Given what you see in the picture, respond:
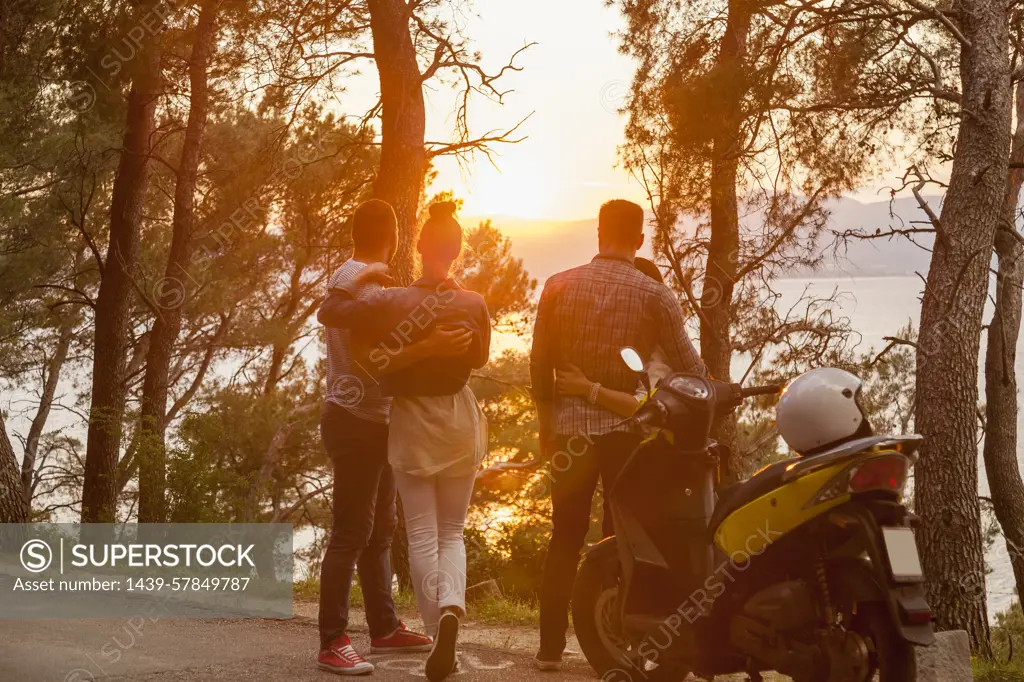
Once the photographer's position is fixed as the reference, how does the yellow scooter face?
facing away from the viewer and to the left of the viewer

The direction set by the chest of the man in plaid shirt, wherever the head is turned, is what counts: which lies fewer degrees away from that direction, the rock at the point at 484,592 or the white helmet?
the rock

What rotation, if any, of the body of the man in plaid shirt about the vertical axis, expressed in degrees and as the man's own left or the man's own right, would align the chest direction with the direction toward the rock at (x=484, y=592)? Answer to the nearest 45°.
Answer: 0° — they already face it

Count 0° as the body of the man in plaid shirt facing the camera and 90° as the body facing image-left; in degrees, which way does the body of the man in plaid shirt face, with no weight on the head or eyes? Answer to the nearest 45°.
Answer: approximately 180°

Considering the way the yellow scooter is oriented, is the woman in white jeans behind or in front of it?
in front

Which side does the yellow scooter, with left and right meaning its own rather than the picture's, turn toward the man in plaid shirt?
front

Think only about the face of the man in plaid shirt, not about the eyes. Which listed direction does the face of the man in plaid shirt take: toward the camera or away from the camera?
away from the camera

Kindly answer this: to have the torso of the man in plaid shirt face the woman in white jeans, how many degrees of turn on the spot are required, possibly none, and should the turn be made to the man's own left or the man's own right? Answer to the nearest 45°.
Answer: approximately 90° to the man's own left

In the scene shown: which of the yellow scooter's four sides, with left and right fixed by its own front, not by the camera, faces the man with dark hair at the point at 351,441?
front

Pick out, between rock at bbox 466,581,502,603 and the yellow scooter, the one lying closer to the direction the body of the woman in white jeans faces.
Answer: the rock

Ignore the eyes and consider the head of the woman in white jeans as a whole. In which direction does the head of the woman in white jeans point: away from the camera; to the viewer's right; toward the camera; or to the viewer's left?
away from the camera

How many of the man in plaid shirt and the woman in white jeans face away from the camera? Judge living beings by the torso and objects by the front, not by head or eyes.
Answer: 2

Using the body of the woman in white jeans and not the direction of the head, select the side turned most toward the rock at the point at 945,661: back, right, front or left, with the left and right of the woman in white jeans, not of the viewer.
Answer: right

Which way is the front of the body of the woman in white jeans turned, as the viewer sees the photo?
away from the camera
